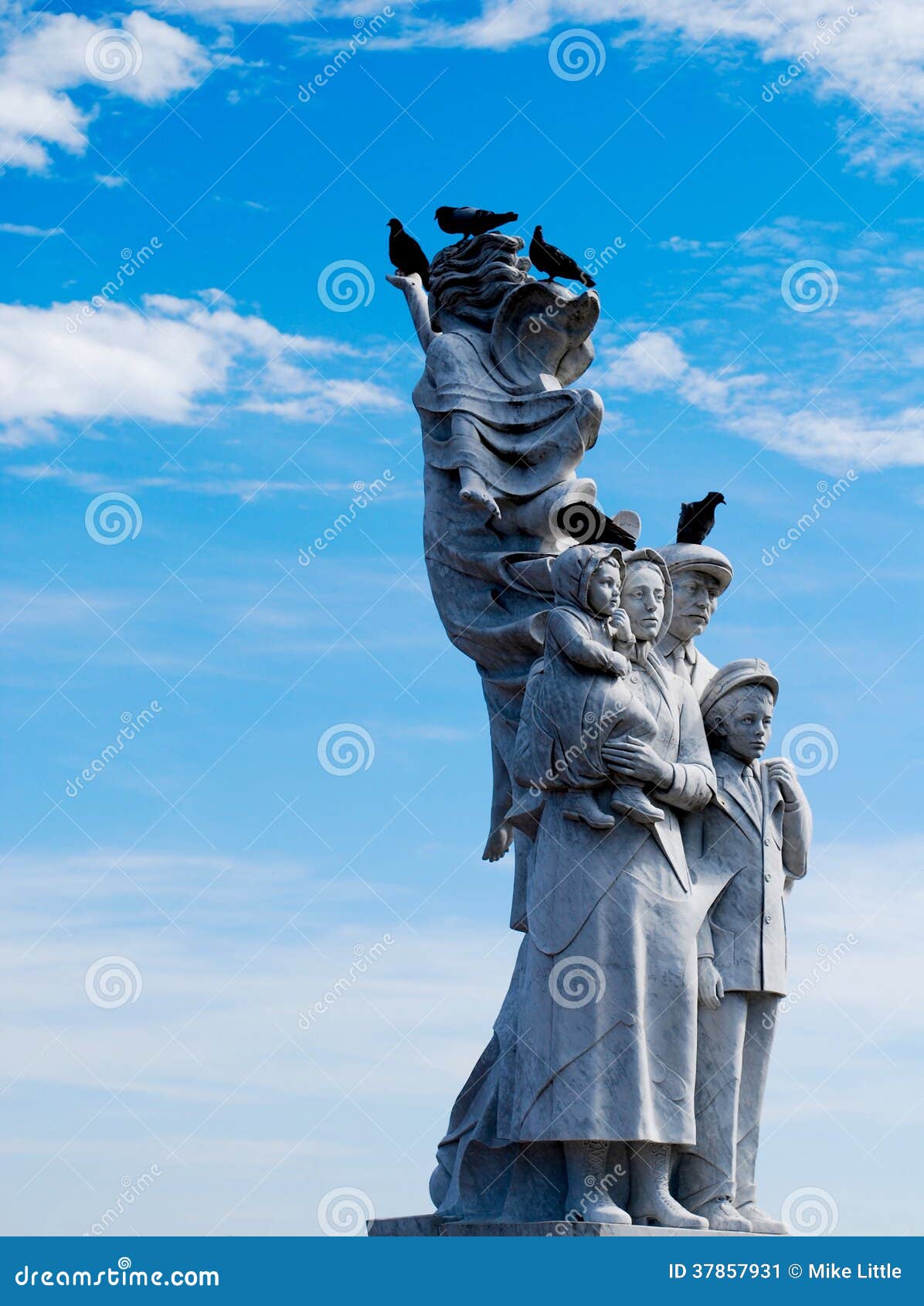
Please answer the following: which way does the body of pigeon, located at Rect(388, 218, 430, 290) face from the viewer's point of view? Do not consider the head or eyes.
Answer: to the viewer's left

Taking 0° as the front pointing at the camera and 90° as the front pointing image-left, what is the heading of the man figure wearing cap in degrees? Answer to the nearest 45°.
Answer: approximately 315°

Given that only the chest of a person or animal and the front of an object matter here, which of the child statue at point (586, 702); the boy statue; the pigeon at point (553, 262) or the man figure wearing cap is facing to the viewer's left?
the pigeon

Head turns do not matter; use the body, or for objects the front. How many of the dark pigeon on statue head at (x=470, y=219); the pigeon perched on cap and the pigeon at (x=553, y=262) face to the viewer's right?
1

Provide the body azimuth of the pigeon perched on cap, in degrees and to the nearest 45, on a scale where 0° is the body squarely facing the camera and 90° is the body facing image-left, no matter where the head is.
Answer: approximately 270°

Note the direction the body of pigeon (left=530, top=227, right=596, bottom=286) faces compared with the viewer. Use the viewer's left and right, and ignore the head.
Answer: facing to the left of the viewer
